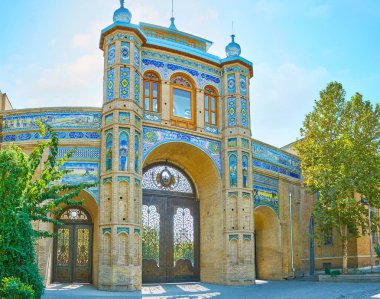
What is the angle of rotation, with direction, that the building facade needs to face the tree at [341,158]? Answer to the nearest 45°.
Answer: approximately 45° to its left

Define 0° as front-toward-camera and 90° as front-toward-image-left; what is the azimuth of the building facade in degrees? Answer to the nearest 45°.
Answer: approximately 315°
